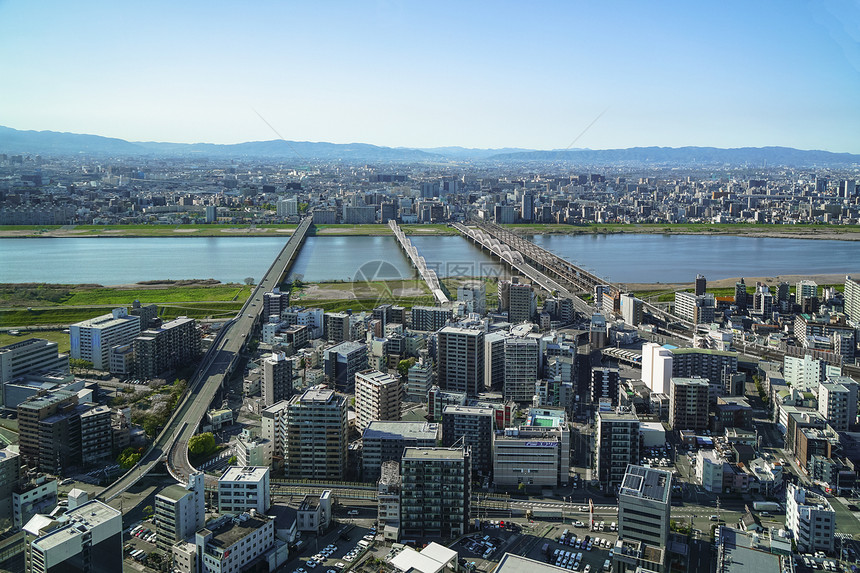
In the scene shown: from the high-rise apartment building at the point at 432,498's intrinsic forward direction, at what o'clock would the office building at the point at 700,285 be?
The office building is roughly at 7 o'clock from the high-rise apartment building.

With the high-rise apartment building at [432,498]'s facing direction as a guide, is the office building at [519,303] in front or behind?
behind

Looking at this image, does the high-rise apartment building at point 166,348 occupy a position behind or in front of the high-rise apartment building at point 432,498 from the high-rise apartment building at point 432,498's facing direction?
behind

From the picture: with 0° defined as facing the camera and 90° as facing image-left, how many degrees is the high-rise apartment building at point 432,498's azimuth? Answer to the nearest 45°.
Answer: approximately 0°

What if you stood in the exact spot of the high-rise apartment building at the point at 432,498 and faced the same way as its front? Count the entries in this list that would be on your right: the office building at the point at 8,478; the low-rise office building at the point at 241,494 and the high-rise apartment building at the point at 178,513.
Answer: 3

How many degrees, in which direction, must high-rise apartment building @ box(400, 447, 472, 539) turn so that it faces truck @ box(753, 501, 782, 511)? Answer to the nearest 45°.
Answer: approximately 90° to its left

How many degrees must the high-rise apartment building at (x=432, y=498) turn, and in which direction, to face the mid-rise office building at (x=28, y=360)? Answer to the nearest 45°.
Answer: approximately 135° to its right

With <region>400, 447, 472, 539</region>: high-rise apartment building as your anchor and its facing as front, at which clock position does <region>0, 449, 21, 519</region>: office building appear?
The office building is roughly at 3 o'clock from the high-rise apartment building.

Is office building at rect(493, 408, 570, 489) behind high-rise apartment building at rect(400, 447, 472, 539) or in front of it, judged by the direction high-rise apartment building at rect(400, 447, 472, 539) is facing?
behind

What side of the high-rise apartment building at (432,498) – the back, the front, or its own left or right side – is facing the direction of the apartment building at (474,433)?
back
